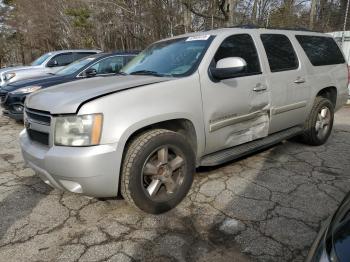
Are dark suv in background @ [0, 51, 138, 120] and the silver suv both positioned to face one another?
no

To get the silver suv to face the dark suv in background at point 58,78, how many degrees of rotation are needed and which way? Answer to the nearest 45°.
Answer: approximately 90° to its right

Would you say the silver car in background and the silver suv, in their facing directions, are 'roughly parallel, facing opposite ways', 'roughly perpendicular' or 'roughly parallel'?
roughly parallel

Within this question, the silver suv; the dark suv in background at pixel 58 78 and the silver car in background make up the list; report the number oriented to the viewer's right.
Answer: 0

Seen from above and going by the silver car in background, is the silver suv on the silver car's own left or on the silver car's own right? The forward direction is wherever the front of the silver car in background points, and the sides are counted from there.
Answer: on the silver car's own left

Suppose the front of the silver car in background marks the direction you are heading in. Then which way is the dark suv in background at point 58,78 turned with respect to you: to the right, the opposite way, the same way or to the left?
the same way

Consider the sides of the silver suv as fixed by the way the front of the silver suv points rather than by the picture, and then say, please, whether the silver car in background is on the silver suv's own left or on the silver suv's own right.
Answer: on the silver suv's own right

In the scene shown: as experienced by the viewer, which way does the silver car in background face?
facing the viewer and to the left of the viewer

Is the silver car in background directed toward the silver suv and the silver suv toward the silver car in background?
no

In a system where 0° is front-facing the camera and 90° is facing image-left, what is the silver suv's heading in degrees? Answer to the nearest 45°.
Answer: approximately 45°

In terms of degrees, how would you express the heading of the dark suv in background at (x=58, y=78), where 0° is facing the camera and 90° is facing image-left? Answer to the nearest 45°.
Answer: approximately 45°

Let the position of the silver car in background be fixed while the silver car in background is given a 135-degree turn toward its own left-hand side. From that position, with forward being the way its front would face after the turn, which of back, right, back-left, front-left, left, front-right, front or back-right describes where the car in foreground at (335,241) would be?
right

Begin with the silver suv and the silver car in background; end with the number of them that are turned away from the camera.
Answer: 0

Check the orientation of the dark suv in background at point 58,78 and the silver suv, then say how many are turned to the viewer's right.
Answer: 0

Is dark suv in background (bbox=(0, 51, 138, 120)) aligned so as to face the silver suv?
no

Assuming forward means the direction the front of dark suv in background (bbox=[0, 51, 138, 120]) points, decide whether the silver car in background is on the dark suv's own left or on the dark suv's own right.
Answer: on the dark suv's own right
